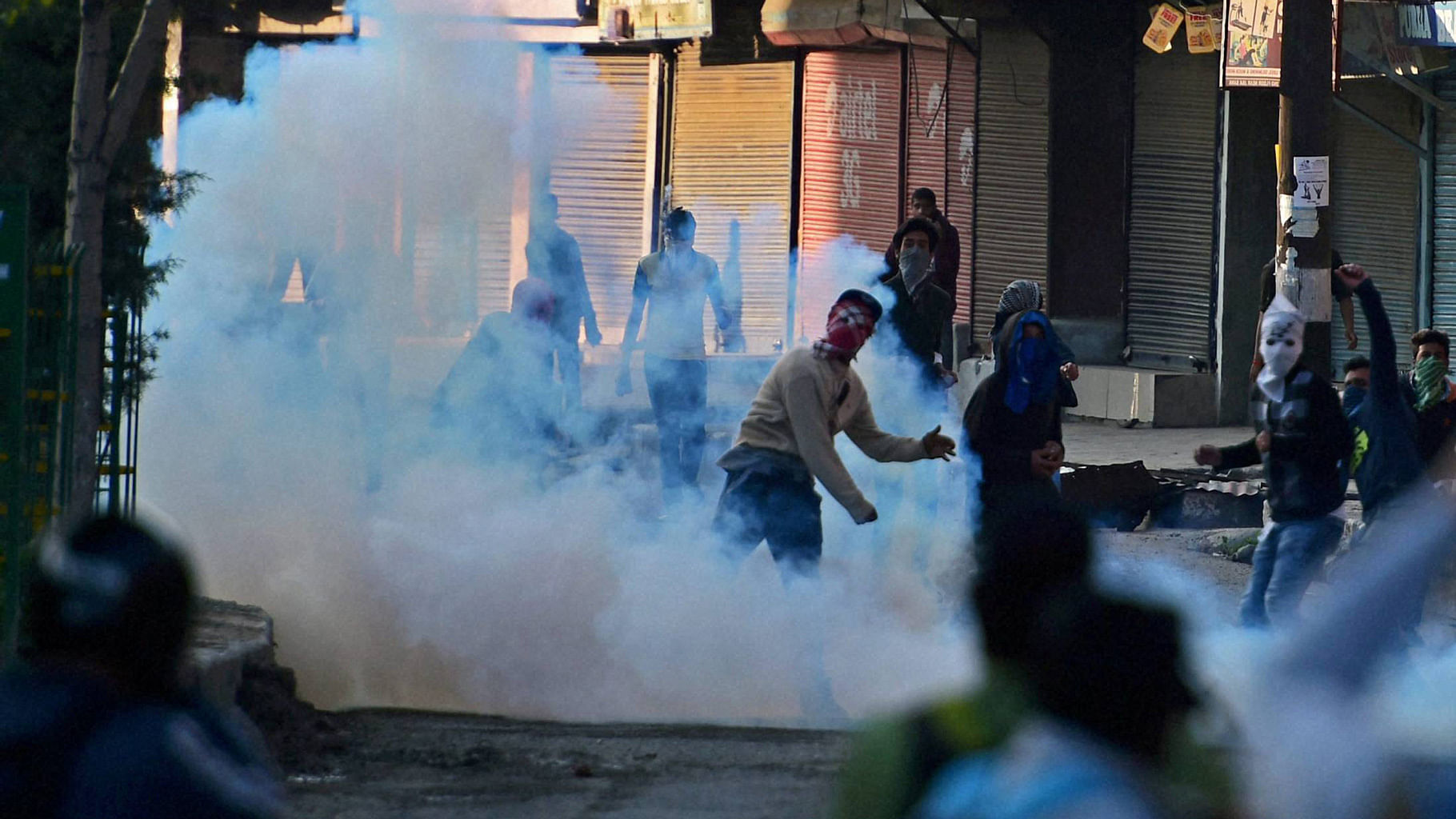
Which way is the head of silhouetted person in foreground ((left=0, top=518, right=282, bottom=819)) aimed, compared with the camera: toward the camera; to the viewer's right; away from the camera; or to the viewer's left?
away from the camera

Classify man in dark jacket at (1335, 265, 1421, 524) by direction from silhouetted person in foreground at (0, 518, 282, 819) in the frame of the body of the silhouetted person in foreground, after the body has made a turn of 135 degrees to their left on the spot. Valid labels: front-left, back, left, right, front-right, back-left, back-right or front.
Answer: back

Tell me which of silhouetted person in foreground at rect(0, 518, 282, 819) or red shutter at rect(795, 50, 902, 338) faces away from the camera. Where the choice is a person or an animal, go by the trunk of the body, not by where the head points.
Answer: the silhouetted person in foreground

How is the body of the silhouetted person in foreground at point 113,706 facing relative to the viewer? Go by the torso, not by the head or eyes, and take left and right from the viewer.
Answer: facing away from the viewer

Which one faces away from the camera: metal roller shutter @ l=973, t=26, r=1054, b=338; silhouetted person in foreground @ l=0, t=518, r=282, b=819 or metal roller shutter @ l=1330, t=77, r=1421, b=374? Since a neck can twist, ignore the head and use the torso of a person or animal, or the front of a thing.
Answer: the silhouetted person in foreground

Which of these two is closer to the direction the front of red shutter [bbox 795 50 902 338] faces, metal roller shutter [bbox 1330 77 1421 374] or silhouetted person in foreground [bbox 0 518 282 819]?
the silhouetted person in foreground
